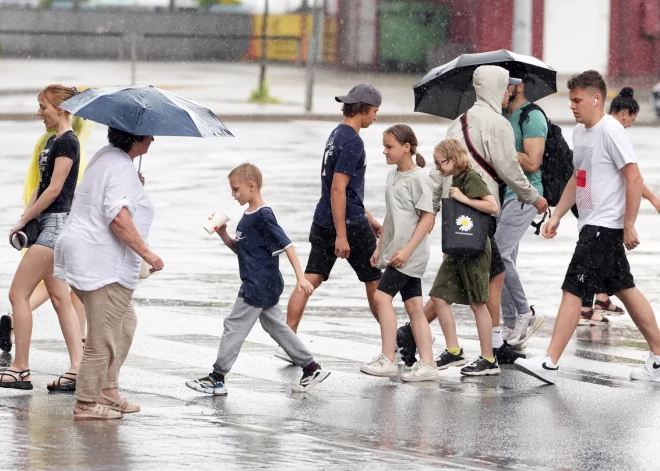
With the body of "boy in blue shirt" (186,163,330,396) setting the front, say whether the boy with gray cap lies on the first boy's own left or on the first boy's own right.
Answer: on the first boy's own right

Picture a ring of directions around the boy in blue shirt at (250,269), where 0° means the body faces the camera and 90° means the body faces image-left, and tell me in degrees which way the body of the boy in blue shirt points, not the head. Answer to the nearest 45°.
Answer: approximately 90°

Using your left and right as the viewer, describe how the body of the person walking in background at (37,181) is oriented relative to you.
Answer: facing to the right of the viewer

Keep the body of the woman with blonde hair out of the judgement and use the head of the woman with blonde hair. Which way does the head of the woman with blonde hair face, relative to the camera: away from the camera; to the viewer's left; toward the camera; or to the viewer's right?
to the viewer's left

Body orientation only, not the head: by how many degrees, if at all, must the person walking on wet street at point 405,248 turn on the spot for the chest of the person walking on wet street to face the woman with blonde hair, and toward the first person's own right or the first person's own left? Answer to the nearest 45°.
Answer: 0° — they already face them

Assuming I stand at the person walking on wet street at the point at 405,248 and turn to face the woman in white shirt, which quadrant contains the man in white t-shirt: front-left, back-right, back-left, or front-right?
back-left
